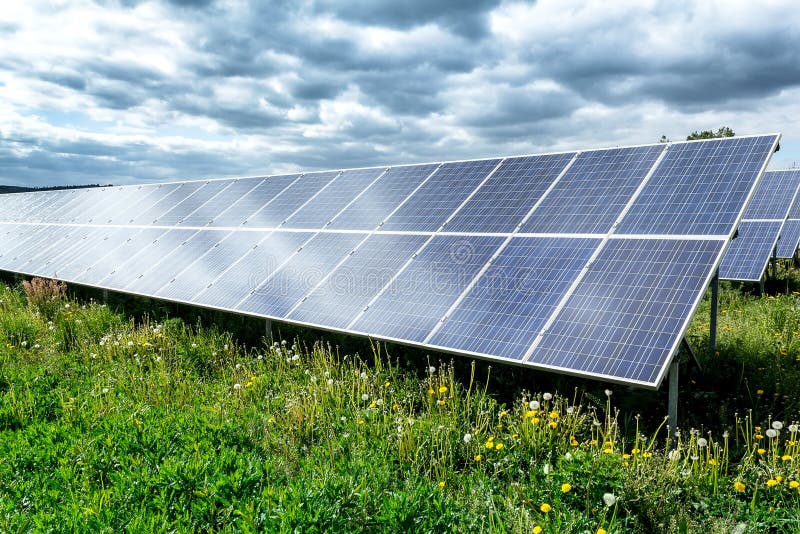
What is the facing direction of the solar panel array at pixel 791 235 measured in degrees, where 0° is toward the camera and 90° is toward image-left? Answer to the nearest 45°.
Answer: approximately 0°

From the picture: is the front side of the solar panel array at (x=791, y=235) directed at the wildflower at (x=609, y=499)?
yes
